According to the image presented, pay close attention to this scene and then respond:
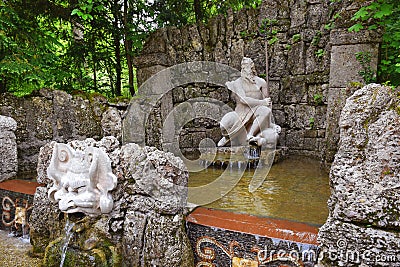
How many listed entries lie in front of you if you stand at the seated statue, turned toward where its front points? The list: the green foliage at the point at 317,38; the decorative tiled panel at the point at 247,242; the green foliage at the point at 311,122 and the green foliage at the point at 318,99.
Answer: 1

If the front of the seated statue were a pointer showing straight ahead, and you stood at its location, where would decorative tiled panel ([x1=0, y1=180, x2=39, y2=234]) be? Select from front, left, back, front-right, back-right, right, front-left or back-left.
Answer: front-right

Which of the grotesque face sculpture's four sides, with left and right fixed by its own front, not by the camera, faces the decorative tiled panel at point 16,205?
right

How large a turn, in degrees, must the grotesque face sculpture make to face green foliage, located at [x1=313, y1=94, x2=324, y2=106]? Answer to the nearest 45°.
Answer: approximately 180°

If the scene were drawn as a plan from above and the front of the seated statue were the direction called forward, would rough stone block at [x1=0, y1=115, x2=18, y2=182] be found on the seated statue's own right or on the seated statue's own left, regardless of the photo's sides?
on the seated statue's own right

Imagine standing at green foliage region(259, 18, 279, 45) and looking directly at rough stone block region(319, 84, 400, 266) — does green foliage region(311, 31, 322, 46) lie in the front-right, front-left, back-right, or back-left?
front-left

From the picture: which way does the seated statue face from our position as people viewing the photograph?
facing the viewer

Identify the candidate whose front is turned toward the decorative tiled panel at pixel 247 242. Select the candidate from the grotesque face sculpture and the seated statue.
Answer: the seated statue

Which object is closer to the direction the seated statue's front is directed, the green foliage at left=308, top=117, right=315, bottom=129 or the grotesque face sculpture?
the grotesque face sculpture

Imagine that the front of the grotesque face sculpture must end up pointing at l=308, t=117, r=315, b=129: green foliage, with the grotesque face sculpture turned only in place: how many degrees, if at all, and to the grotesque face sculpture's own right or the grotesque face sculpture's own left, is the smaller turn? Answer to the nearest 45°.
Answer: approximately 180°

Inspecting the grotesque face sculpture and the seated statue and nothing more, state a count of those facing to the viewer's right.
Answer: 0
